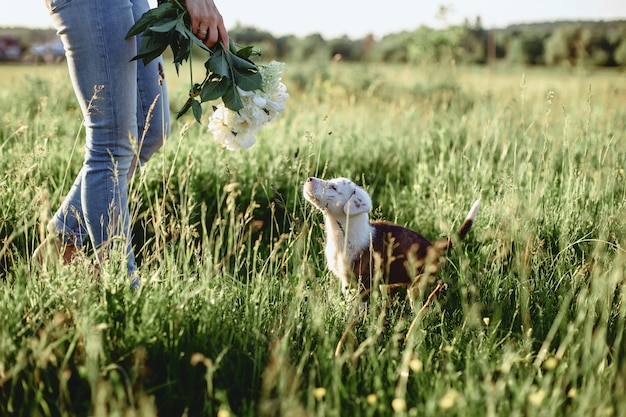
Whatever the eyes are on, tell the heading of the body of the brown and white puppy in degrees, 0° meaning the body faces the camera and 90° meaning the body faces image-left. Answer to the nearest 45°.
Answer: approximately 90°
